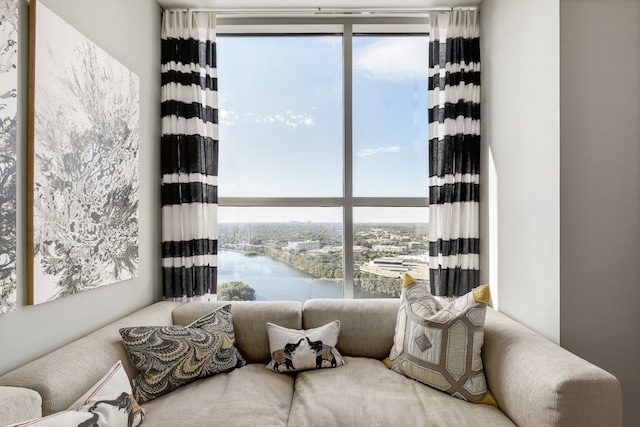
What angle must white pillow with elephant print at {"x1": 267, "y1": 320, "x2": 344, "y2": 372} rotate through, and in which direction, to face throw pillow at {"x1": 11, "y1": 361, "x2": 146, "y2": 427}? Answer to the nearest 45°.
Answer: approximately 45° to its right

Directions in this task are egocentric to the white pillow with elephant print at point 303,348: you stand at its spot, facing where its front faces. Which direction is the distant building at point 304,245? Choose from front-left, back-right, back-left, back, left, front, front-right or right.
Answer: back

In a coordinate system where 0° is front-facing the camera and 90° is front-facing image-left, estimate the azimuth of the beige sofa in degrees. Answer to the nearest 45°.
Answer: approximately 0°

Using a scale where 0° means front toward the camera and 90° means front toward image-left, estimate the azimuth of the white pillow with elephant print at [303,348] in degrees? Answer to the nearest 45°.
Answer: approximately 0°

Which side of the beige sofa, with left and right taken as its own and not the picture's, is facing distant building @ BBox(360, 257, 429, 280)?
back

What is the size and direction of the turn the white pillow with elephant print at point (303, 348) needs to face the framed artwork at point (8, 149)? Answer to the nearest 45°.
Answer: approximately 45° to its right

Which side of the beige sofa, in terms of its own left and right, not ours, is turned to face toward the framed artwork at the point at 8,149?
right

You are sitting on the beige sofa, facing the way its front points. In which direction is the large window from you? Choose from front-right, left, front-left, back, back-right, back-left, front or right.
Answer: back

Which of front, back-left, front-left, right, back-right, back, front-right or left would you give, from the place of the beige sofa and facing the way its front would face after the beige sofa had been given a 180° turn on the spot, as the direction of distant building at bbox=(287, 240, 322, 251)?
front
